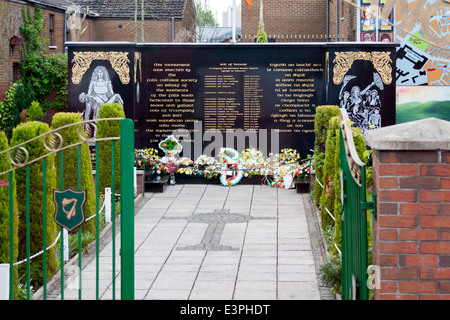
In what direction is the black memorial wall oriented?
toward the camera

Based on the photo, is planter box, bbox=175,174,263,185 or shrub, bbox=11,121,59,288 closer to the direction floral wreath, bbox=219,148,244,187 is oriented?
the shrub

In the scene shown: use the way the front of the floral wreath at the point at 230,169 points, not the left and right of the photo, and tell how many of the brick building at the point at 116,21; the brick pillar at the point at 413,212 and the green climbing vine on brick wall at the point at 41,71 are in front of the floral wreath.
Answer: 1

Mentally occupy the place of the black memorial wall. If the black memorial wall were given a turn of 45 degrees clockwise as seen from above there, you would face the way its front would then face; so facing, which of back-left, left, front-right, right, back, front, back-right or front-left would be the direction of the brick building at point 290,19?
back-right

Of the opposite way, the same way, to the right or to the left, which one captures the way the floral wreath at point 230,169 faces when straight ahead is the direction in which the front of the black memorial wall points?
the same way

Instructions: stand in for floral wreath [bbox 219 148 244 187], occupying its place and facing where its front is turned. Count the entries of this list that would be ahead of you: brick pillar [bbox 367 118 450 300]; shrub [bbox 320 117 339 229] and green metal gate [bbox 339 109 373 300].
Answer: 3

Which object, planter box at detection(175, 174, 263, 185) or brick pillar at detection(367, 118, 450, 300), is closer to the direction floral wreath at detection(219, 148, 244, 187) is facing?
the brick pillar

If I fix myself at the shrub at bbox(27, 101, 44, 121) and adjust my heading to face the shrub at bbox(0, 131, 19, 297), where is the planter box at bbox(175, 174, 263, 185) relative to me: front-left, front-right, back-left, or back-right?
front-left

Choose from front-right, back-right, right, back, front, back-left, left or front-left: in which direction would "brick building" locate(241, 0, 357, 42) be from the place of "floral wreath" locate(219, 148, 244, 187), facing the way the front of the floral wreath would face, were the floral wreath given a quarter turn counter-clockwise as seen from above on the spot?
left

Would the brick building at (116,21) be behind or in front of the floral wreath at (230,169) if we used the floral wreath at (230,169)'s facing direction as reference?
behind

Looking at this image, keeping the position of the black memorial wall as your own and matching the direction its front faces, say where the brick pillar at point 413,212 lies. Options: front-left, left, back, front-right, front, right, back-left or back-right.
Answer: front

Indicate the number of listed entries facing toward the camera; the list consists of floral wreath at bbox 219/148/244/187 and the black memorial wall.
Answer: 2

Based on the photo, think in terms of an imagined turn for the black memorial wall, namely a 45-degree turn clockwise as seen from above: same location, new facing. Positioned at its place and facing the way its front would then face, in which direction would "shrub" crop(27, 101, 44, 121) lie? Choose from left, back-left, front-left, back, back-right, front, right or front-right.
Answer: right

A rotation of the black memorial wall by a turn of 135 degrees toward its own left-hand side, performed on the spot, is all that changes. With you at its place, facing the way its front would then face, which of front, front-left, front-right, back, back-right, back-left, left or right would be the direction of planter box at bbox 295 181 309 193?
right

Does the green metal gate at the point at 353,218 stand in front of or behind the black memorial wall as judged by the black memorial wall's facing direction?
in front

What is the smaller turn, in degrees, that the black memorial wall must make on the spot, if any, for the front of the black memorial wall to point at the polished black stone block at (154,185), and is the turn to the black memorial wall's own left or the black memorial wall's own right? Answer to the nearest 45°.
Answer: approximately 45° to the black memorial wall's own right
